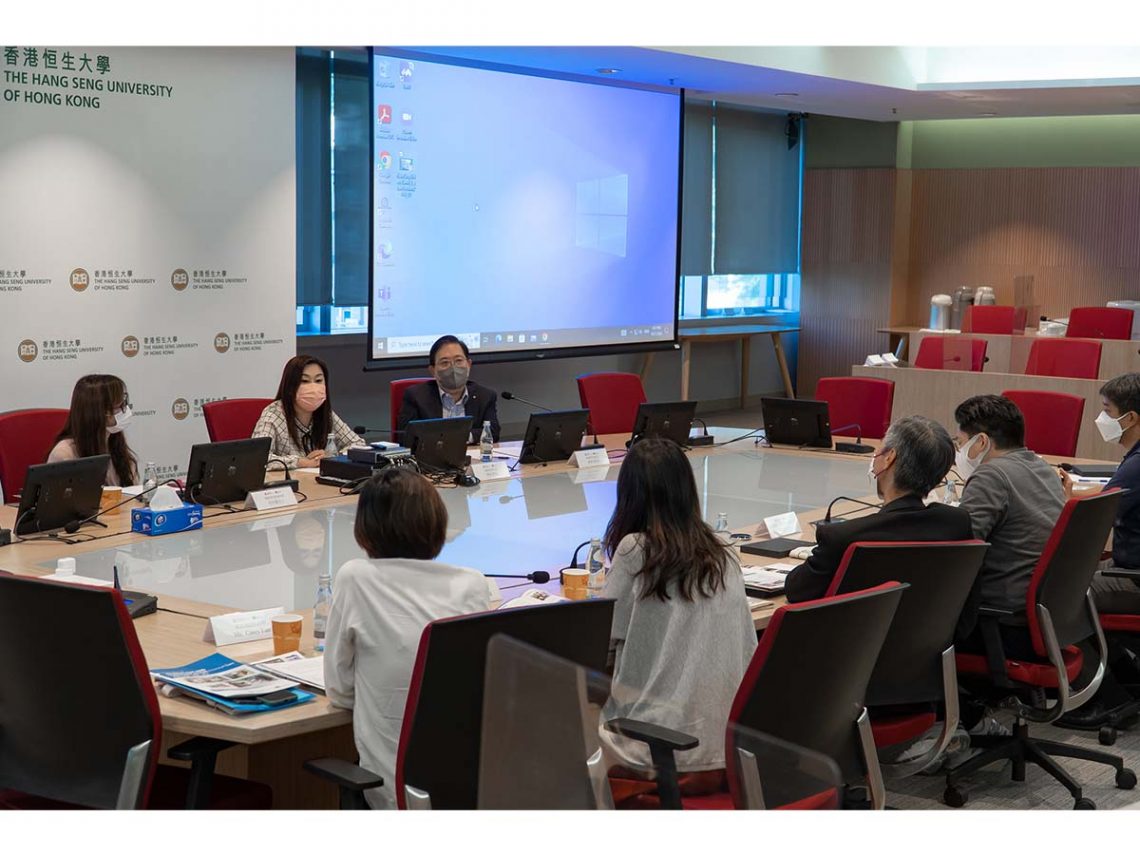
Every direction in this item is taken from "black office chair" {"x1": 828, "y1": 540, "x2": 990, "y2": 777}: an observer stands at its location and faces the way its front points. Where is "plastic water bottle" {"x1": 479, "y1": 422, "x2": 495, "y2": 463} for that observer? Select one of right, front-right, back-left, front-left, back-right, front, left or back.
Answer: front

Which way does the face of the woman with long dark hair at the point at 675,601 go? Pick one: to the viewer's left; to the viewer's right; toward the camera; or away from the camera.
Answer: away from the camera

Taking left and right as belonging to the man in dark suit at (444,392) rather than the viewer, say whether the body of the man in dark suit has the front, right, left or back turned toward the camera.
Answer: front

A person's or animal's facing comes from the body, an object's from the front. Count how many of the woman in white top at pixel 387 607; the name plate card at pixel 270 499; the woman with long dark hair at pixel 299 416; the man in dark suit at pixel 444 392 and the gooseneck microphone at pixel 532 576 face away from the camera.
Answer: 1

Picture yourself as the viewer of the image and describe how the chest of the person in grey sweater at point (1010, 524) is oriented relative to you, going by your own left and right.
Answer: facing away from the viewer and to the left of the viewer

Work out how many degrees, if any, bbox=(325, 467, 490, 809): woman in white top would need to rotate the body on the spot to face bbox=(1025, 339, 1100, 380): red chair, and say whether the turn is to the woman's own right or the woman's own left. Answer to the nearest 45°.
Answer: approximately 45° to the woman's own right

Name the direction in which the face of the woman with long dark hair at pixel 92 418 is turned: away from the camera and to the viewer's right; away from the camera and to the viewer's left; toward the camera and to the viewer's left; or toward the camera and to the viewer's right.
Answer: toward the camera and to the viewer's right

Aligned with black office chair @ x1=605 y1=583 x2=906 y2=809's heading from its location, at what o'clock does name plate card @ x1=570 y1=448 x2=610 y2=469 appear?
The name plate card is roughly at 1 o'clock from the black office chair.

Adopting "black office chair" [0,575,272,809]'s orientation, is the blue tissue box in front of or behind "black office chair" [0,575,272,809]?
in front

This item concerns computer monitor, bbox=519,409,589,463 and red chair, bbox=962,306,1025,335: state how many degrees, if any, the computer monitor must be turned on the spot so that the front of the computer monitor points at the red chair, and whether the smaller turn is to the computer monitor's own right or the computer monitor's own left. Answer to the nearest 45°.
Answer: approximately 45° to the computer monitor's own right

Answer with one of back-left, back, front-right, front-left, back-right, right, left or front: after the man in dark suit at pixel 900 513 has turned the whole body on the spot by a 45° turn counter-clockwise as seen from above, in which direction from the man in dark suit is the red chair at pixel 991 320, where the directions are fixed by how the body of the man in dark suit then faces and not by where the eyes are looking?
right

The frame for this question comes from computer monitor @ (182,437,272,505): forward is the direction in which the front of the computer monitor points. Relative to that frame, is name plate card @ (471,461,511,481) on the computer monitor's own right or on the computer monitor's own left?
on the computer monitor's own right

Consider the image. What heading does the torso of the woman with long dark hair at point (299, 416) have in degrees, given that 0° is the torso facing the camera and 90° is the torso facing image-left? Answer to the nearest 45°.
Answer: approximately 315°

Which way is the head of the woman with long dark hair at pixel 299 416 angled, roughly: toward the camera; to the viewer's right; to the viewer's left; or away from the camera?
toward the camera

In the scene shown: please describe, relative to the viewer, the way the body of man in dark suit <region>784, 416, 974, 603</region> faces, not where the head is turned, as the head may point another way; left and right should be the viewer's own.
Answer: facing away from the viewer and to the left of the viewer

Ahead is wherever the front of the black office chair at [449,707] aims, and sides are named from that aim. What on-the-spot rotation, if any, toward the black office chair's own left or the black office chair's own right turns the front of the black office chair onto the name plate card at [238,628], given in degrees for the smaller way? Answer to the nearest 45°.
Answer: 0° — it already faces it

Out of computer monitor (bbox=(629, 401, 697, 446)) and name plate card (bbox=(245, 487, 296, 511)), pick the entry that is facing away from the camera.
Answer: the computer monitor

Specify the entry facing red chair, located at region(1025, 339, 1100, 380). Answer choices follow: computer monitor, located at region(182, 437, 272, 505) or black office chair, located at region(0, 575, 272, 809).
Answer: the black office chair

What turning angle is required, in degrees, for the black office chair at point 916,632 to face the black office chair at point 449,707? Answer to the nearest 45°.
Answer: approximately 90° to its left

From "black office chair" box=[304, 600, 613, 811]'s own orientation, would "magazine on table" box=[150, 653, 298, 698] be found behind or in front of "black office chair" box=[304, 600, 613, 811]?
in front

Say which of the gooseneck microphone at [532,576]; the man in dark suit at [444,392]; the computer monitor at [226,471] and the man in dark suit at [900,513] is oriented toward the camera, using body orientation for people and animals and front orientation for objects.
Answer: the man in dark suit at [444,392]
